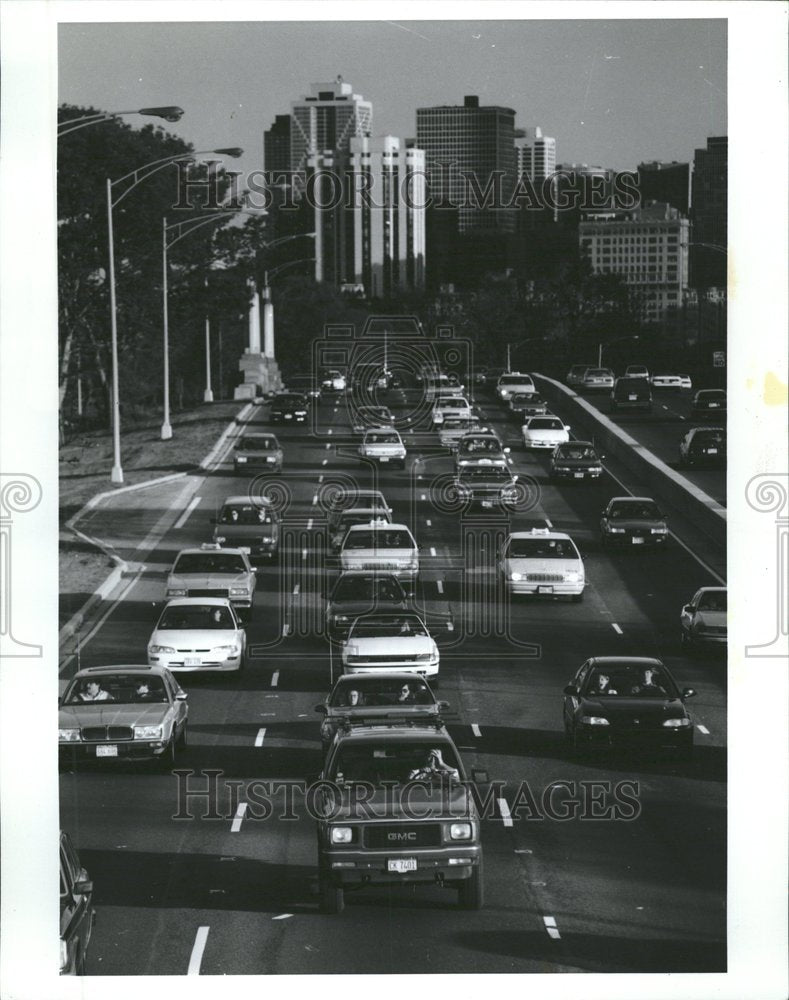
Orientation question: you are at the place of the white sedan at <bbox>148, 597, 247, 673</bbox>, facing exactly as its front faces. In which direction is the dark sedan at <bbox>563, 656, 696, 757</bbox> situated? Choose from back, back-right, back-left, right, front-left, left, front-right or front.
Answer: front-left

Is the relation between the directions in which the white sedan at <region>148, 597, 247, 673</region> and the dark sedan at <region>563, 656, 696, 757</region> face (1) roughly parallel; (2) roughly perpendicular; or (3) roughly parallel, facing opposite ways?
roughly parallel

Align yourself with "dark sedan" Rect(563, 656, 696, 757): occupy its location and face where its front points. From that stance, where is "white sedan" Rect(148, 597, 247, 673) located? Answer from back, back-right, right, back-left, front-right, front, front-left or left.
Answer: back-right

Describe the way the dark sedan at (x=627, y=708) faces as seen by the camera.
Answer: facing the viewer

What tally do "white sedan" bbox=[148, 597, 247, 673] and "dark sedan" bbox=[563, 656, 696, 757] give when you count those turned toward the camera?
2

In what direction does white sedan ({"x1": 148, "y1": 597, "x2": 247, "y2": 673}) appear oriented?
toward the camera
